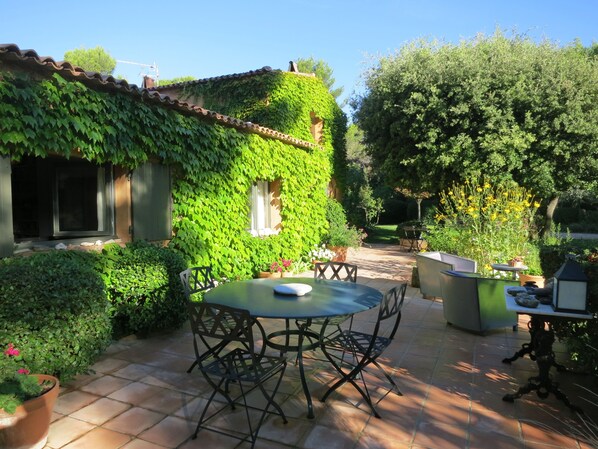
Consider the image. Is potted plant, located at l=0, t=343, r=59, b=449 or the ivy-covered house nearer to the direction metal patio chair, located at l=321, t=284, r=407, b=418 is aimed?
the ivy-covered house

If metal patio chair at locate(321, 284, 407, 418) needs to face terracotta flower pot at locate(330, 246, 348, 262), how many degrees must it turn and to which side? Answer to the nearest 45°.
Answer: approximately 45° to its right

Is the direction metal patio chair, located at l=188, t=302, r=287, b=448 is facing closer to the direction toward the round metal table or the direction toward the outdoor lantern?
the round metal table

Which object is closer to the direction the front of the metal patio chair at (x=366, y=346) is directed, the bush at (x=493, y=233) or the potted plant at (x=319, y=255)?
the potted plant

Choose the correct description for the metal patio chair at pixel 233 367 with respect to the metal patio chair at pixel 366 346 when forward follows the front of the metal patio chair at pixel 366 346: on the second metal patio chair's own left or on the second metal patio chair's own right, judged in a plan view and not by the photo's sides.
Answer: on the second metal patio chair's own left

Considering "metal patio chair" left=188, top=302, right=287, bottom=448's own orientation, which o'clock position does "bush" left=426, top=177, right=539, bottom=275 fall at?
The bush is roughly at 12 o'clock from the metal patio chair.

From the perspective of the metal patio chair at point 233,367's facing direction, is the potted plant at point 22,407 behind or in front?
behind

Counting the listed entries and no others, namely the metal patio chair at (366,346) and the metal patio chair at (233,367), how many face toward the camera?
0

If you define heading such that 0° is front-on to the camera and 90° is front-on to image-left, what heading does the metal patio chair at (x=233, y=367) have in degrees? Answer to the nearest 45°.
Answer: approximately 225°

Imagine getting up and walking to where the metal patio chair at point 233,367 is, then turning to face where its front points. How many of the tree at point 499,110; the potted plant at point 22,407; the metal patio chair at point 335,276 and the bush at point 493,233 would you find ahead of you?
3

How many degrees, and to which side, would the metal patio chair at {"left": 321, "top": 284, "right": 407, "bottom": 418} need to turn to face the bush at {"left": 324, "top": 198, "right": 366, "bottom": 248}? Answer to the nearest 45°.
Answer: approximately 45° to its right

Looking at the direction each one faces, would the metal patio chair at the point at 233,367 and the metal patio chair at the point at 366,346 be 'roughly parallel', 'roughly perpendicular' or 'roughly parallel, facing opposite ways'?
roughly perpendicular

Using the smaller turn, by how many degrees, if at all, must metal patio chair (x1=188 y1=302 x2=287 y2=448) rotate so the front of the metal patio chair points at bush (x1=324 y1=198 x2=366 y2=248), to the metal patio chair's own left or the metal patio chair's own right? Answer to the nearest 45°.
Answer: approximately 45° to the metal patio chair's own left

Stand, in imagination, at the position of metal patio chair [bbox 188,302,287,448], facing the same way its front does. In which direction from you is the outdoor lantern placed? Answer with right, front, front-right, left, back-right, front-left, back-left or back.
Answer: front-right

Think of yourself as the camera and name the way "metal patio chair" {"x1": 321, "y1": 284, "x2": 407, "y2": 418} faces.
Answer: facing away from the viewer and to the left of the viewer
